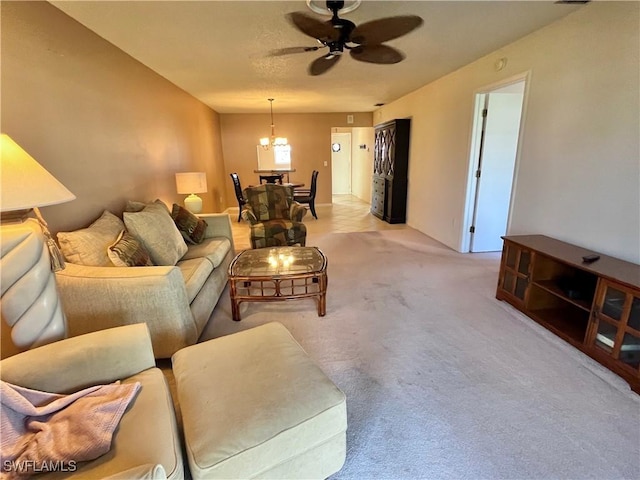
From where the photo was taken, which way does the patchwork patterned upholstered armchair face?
toward the camera

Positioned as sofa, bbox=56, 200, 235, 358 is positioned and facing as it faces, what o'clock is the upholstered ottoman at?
The upholstered ottoman is roughly at 1 o'clock from the sofa.

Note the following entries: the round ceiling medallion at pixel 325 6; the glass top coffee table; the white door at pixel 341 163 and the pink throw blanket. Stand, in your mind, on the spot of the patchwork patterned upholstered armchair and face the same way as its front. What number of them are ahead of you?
3

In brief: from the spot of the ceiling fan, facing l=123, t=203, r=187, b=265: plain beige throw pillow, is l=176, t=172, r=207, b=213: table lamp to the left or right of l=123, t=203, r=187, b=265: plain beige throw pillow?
right

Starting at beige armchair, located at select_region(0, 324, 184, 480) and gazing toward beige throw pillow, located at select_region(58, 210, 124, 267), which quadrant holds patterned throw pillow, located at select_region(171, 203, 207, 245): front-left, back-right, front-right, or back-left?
front-right

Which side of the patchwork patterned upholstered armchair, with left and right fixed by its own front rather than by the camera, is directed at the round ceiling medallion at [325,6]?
front

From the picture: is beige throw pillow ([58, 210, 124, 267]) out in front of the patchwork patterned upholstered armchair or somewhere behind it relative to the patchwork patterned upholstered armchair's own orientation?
in front

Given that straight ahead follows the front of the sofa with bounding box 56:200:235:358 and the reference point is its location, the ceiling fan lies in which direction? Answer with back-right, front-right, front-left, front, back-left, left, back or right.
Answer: front-right

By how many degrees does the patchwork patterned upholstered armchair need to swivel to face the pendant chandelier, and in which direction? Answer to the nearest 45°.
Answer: approximately 180°

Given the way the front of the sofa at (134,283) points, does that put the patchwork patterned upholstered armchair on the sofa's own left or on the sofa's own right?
on the sofa's own left

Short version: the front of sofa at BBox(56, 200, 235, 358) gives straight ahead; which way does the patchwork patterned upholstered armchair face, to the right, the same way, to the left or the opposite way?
to the right

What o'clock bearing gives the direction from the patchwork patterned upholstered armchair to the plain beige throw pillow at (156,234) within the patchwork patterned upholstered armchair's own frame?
The plain beige throw pillow is roughly at 1 o'clock from the patchwork patterned upholstered armchair.

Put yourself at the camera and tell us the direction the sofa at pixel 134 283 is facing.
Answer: facing the viewer and to the right of the viewer

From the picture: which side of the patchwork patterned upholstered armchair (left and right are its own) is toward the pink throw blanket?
front

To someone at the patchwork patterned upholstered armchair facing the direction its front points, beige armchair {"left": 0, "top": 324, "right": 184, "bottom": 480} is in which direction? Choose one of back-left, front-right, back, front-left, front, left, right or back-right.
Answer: front

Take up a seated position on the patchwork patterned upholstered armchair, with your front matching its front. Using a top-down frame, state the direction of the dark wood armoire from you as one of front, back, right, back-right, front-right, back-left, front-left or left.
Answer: back-left

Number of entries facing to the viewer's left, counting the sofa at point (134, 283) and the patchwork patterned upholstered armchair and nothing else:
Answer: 0

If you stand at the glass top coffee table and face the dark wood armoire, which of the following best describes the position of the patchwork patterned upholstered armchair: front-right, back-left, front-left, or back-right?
front-left
